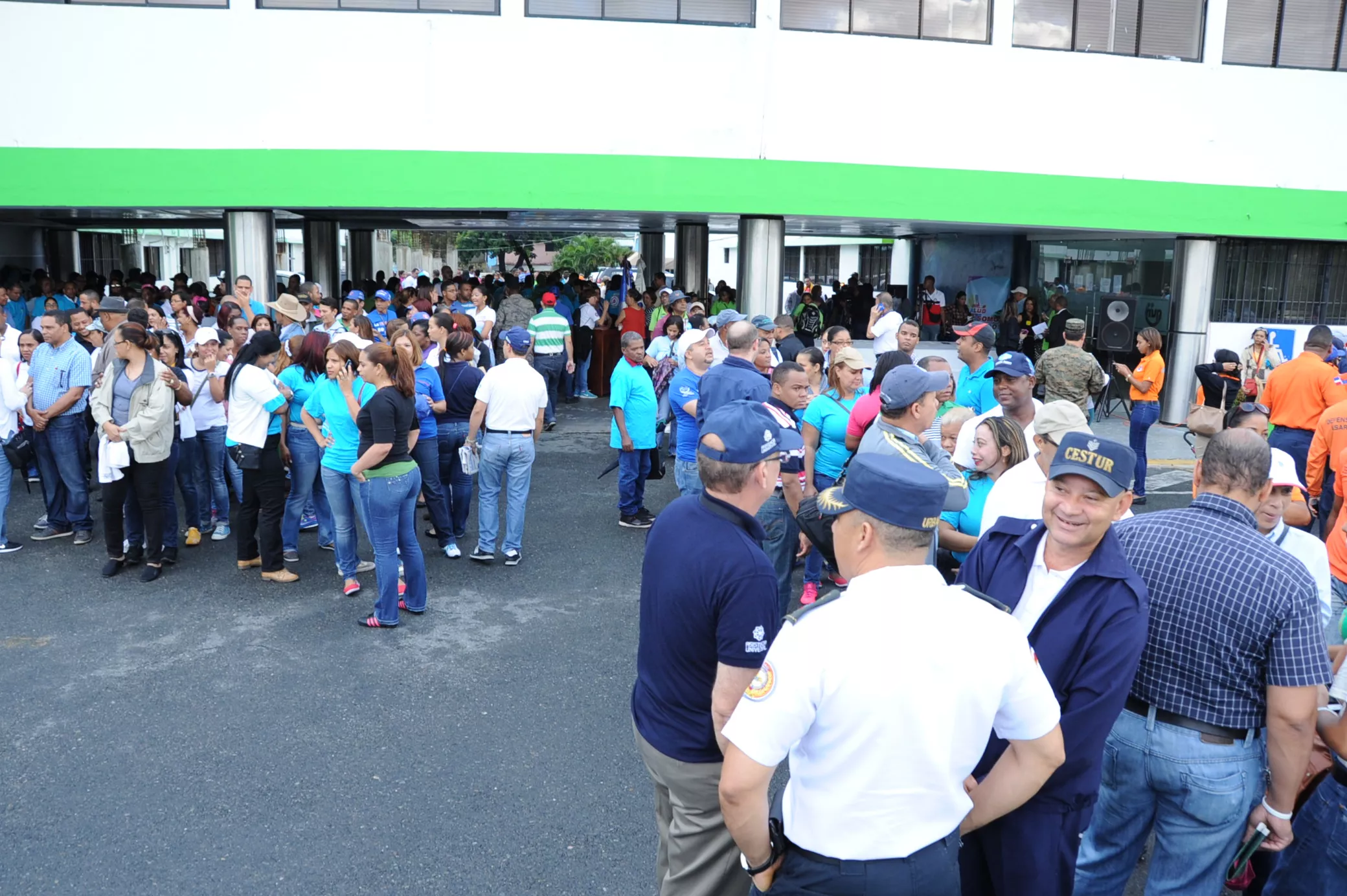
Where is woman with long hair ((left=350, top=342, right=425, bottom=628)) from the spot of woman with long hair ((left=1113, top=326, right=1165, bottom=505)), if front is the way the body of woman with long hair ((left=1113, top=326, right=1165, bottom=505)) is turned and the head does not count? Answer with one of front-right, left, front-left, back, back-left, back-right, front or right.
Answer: front-left

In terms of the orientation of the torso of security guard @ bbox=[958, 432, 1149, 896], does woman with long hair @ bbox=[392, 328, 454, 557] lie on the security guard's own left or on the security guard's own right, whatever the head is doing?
on the security guard's own right

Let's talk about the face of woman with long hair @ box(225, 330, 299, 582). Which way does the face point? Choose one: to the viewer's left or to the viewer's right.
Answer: to the viewer's right

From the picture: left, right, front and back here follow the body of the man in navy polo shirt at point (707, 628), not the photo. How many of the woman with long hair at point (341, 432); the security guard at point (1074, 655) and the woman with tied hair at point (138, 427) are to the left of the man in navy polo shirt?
2

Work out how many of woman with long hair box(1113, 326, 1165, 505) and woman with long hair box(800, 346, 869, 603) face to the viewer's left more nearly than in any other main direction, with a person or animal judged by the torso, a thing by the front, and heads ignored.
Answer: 1

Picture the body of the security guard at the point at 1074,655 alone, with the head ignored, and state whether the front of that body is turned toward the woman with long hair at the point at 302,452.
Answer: no

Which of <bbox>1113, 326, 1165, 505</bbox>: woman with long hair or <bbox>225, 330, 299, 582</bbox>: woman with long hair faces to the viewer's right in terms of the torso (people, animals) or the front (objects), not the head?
<bbox>225, 330, 299, 582</bbox>: woman with long hair

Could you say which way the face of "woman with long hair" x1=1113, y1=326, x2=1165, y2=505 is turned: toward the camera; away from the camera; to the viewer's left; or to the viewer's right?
to the viewer's left

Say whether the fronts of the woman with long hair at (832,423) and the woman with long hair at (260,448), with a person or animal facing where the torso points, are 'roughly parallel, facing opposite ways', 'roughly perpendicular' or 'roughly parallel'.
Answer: roughly perpendicular

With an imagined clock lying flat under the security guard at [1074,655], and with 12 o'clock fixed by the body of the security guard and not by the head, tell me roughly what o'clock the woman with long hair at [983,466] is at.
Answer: The woman with long hair is roughly at 4 o'clock from the security guard.

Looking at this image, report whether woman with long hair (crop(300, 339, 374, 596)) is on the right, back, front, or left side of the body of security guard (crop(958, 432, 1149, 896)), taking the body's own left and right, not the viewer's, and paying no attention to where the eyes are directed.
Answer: right

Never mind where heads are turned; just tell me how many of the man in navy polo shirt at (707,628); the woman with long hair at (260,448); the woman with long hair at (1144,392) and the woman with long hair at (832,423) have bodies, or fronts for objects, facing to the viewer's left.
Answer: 1
